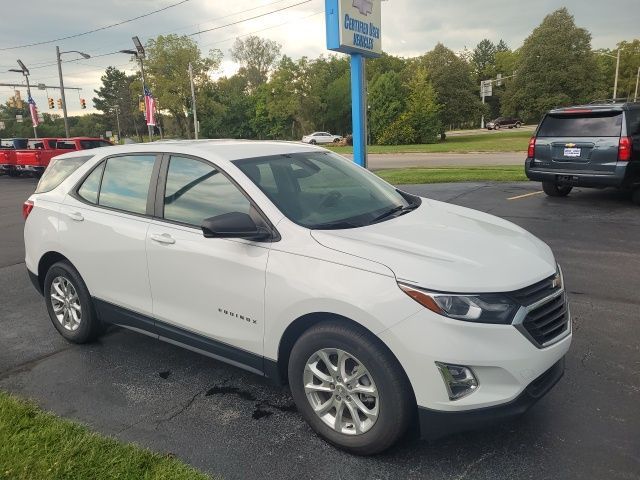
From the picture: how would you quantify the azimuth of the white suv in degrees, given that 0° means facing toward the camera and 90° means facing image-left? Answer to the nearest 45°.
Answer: approximately 315°

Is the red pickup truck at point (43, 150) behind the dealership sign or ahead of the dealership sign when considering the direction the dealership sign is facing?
behind

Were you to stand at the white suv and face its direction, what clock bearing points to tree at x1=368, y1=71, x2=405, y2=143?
The tree is roughly at 8 o'clock from the white suv.

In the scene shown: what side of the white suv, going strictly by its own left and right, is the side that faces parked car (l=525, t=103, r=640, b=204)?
left

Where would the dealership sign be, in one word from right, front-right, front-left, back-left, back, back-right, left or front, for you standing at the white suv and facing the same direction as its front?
back-left

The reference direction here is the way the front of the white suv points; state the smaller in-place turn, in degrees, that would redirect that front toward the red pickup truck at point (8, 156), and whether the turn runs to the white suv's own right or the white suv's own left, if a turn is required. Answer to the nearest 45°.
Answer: approximately 180°

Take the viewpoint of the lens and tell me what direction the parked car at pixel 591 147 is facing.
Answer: facing away from the viewer and to the right of the viewer

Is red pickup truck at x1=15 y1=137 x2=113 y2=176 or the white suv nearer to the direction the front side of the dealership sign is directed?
the white suv

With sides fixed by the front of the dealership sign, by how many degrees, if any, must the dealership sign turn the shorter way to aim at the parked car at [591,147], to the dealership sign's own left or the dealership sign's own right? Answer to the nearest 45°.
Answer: approximately 45° to the dealership sign's own left

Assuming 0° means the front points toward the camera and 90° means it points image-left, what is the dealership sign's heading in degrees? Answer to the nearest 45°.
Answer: approximately 315°
